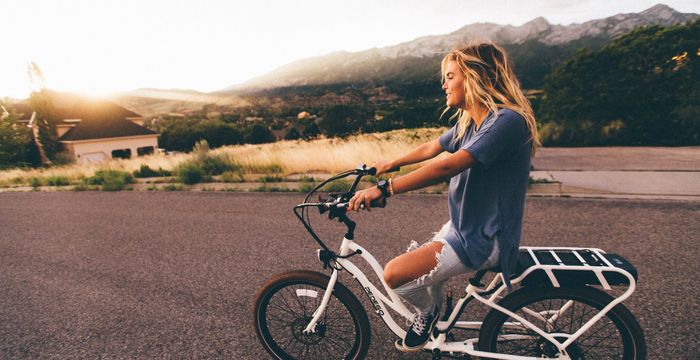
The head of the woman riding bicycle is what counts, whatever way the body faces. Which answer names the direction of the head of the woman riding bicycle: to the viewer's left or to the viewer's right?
to the viewer's left

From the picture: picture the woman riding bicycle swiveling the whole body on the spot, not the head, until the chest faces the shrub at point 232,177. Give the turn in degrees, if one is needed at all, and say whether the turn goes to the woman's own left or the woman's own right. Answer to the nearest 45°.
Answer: approximately 45° to the woman's own right

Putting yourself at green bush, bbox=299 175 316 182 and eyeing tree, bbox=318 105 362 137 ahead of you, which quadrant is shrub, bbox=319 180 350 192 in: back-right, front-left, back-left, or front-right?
back-right

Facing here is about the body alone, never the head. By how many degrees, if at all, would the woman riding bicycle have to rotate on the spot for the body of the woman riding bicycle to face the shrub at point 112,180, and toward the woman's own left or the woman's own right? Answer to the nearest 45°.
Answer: approximately 45° to the woman's own right

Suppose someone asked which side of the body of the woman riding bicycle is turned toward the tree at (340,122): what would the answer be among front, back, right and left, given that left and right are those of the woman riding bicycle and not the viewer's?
right

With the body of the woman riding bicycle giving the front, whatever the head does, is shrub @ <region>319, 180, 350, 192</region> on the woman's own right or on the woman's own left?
on the woman's own right

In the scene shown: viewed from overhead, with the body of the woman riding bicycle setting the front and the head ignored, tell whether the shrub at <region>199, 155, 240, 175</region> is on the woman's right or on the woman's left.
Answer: on the woman's right

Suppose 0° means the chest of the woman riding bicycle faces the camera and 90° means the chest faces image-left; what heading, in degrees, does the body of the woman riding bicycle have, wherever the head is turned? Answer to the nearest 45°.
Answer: approximately 90°
